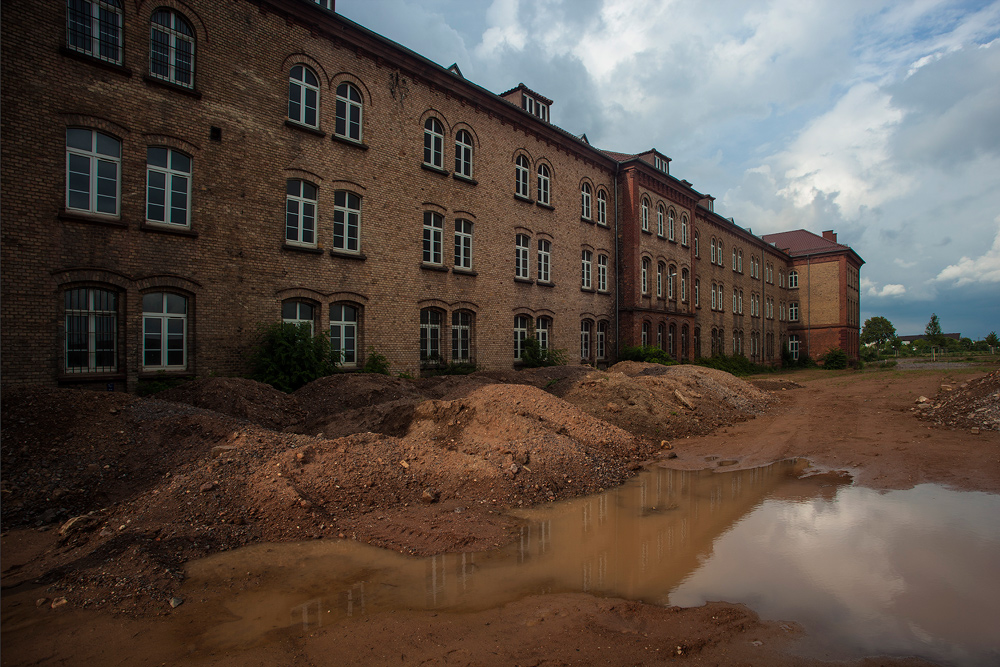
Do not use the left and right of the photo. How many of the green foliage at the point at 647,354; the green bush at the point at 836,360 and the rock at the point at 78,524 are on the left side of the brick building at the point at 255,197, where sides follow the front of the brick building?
2

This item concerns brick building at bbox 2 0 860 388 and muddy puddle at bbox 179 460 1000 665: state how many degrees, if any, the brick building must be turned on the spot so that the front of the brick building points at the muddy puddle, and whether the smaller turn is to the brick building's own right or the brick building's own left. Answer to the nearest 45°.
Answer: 0° — it already faces it

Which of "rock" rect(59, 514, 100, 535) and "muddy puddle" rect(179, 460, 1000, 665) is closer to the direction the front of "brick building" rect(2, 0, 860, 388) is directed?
the muddy puddle

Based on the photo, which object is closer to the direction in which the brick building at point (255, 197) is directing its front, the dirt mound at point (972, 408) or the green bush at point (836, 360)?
the dirt mound

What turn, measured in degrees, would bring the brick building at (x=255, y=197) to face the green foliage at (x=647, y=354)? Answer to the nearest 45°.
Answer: approximately 90° to its left

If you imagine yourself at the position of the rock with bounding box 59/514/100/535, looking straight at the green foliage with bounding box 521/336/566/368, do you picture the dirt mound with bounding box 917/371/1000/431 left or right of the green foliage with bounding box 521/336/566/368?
right

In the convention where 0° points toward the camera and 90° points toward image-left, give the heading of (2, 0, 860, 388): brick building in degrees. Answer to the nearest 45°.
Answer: approximately 315°

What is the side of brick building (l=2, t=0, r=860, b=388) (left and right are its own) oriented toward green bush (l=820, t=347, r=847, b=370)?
left

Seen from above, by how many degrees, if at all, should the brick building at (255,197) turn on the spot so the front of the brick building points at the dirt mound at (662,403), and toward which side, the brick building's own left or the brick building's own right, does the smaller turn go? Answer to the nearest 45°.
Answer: approximately 45° to the brick building's own left

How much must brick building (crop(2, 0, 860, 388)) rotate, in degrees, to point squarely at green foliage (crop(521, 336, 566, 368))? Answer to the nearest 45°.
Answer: approximately 90° to its left
